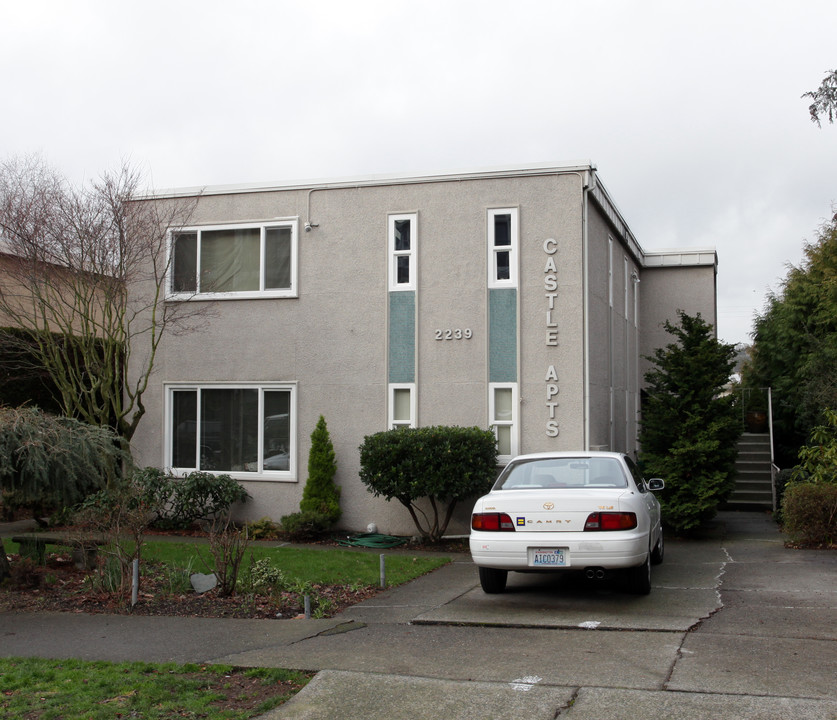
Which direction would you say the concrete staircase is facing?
toward the camera

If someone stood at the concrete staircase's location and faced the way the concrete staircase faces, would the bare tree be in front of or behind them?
in front

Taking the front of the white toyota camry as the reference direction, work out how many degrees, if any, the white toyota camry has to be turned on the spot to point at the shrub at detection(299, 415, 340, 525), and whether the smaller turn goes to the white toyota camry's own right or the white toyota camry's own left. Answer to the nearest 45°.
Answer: approximately 45° to the white toyota camry's own left

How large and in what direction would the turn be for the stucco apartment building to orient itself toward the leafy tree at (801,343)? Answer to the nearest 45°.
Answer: approximately 135° to its left

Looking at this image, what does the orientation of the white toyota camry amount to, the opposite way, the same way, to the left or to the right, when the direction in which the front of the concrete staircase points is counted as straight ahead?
the opposite way

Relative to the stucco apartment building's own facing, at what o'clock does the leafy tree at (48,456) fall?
The leafy tree is roughly at 1 o'clock from the stucco apartment building.

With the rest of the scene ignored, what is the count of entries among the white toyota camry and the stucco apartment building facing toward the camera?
1

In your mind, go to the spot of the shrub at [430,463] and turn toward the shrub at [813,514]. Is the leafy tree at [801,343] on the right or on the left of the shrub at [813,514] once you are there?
left

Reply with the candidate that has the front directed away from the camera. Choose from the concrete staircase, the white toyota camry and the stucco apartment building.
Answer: the white toyota camry

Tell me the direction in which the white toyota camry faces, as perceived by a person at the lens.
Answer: facing away from the viewer

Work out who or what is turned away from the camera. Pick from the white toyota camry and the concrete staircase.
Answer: the white toyota camry

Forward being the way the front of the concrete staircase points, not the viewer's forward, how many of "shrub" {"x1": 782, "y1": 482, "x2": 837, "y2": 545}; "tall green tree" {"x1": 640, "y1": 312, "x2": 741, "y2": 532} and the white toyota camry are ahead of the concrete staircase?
3

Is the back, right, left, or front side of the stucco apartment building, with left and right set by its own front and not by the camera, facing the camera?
front

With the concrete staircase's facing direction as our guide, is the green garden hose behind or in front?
in front

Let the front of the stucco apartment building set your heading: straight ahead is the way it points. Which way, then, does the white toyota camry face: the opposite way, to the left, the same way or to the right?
the opposite way
